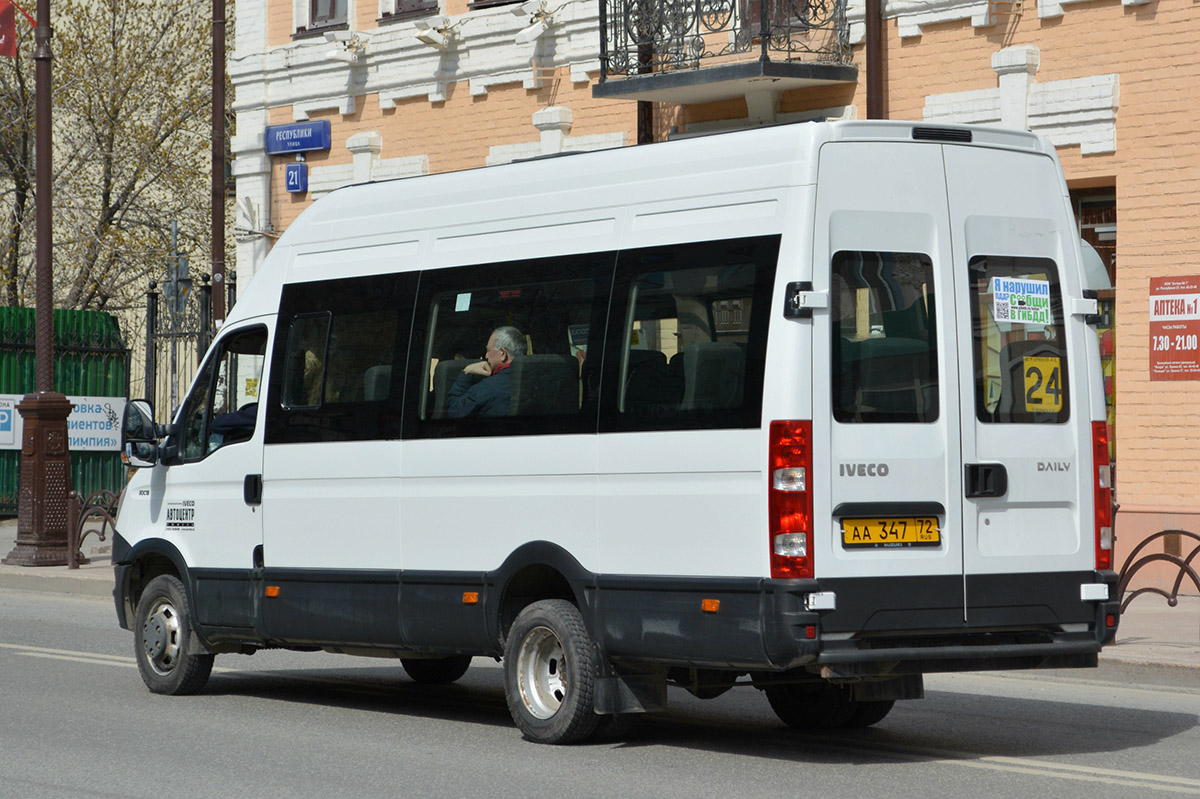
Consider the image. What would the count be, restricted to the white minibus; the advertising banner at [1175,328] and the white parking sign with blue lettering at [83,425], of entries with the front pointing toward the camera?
2

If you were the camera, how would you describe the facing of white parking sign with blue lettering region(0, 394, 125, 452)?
facing the viewer

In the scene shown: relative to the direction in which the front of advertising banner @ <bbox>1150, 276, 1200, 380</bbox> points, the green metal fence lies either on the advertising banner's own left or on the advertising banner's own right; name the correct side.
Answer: on the advertising banner's own right

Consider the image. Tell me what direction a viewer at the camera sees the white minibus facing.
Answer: facing away from the viewer and to the left of the viewer

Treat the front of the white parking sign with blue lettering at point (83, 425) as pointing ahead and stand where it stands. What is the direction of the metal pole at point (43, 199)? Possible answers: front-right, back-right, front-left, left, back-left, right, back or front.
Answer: front

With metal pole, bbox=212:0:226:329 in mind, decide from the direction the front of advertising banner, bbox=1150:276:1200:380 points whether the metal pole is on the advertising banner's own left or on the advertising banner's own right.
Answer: on the advertising banner's own right

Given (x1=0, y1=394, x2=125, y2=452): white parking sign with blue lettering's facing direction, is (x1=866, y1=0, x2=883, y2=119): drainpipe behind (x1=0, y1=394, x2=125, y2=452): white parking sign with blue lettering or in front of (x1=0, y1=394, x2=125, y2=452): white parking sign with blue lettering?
in front

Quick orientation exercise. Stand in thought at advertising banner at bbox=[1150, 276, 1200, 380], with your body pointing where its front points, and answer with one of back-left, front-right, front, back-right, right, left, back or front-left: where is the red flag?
right

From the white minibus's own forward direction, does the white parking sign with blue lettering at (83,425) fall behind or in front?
in front
